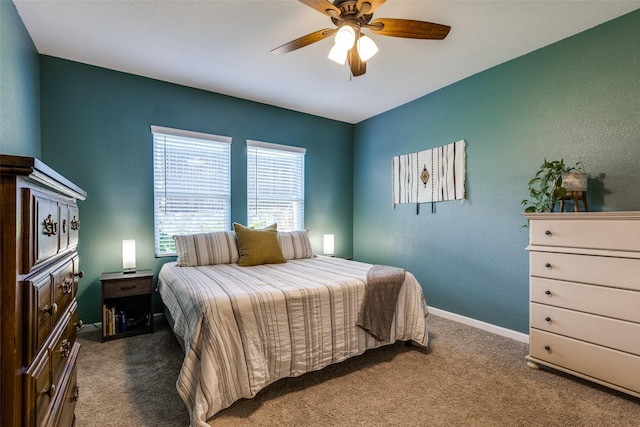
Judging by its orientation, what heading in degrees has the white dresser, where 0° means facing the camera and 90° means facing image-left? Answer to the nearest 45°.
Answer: approximately 45°

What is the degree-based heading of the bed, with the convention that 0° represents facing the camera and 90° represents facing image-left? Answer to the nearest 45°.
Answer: approximately 315°

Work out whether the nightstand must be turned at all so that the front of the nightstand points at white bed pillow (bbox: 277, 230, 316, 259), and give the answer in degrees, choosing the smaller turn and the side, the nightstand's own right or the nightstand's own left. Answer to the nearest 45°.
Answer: approximately 45° to the nightstand's own left

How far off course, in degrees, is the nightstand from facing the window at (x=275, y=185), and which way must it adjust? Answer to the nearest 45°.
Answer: approximately 45° to its left

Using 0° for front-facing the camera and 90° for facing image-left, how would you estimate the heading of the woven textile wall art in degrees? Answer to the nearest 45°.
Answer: approximately 45°

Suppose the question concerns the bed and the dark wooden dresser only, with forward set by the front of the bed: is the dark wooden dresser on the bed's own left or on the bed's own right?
on the bed's own right

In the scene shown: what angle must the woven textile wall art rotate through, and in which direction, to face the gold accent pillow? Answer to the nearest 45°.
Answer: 0° — it already faces it

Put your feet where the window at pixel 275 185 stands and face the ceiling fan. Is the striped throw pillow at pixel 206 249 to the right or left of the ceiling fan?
right
